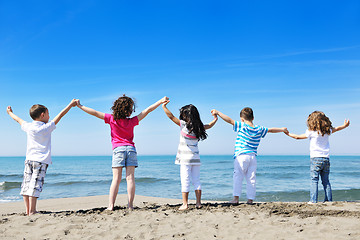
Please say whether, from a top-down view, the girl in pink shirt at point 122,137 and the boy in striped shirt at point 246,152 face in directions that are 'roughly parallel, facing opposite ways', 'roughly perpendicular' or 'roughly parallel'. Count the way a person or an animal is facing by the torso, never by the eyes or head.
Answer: roughly parallel

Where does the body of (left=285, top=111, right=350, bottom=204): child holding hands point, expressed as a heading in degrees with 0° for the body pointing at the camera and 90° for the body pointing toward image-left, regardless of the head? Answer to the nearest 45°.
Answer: approximately 180°

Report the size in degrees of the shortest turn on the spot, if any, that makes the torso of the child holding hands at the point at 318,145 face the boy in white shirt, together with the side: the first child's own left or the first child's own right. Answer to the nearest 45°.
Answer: approximately 135° to the first child's own left

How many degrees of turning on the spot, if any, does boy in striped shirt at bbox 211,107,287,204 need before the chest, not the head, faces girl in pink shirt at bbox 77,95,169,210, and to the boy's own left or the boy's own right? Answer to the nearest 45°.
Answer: approximately 135° to the boy's own left

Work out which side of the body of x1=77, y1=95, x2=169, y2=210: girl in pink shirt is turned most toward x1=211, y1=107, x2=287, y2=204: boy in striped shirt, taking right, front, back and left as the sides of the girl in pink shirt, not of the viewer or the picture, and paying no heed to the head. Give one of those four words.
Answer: right

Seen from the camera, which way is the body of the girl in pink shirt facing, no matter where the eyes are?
away from the camera

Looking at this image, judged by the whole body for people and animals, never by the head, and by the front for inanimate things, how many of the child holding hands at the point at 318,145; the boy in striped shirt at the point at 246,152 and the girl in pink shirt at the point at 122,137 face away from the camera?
3

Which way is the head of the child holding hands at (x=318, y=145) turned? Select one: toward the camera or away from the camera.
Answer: away from the camera

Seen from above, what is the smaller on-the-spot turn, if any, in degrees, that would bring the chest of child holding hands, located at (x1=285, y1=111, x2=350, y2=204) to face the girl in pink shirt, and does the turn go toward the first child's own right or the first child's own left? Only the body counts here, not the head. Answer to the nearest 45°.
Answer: approximately 135° to the first child's own left

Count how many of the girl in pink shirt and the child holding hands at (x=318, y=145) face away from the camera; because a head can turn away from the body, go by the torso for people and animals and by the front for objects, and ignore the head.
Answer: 2

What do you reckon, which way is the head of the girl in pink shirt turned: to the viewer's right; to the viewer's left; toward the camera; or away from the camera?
away from the camera

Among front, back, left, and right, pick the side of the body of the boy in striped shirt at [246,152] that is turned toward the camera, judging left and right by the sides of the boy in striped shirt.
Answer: back
